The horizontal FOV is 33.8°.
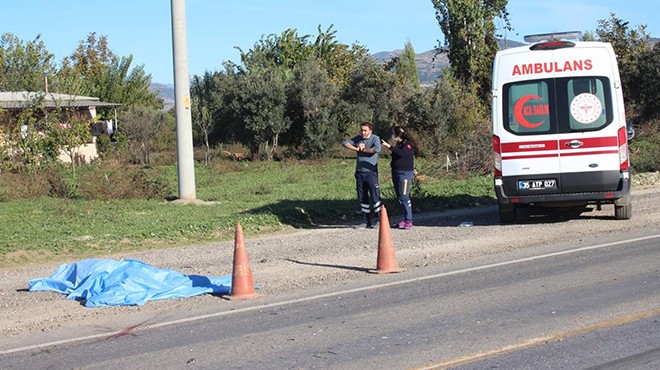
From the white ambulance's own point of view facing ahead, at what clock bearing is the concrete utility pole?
The concrete utility pole is roughly at 10 o'clock from the white ambulance.

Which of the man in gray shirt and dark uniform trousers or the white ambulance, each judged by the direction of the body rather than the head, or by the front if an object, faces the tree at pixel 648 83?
the white ambulance

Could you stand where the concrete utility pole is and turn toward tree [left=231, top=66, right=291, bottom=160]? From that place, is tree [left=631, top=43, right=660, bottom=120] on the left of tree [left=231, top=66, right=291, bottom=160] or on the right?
right

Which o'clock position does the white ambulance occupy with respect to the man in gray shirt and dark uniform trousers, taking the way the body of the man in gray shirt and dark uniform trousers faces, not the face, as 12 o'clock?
The white ambulance is roughly at 8 o'clock from the man in gray shirt and dark uniform trousers.

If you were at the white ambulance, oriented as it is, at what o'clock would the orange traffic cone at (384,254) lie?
The orange traffic cone is roughly at 7 o'clock from the white ambulance.

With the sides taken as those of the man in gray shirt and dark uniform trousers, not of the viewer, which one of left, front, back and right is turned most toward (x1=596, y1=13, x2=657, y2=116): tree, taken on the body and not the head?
back

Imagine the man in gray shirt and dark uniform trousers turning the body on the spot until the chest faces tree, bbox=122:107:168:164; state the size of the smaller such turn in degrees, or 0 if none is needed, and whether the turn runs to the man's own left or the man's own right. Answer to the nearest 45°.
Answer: approximately 135° to the man's own right

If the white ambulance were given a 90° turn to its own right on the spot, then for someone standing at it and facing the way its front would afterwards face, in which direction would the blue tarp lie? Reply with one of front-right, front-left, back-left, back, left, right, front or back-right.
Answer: back-right

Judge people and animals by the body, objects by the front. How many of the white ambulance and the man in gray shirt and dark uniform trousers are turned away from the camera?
1

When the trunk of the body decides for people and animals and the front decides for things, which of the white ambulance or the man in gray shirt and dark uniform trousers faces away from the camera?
the white ambulance

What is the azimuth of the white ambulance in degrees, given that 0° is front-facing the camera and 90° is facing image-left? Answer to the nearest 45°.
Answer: approximately 180°

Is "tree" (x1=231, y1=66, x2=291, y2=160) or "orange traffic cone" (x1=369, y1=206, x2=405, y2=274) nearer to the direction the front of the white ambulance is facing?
the tree

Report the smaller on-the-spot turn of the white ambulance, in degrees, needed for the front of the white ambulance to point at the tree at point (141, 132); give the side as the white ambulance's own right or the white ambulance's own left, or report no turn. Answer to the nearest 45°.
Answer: approximately 45° to the white ambulance's own left
